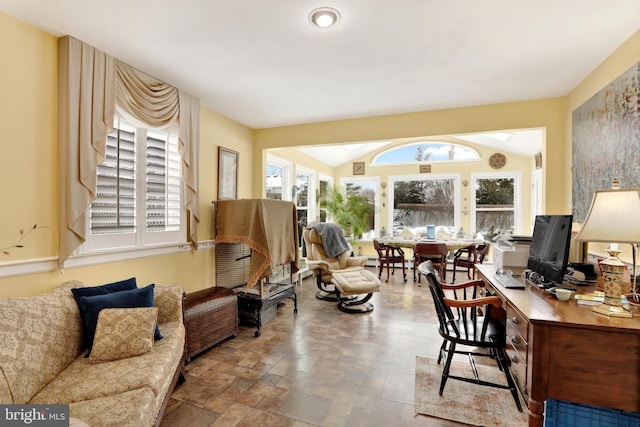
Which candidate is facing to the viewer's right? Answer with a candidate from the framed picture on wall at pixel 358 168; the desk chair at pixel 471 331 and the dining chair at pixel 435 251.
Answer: the desk chair at pixel 471 331

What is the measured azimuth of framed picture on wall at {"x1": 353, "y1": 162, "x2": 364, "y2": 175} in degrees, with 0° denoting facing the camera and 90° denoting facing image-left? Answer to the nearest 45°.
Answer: approximately 0°

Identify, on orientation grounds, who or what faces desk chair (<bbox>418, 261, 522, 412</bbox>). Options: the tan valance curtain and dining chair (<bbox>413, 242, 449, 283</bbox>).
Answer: the tan valance curtain

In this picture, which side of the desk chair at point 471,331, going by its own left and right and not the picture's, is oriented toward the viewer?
right

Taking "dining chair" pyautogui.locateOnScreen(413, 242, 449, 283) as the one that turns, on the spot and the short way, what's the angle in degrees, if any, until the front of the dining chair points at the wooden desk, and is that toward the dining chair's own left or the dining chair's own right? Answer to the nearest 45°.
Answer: approximately 180°

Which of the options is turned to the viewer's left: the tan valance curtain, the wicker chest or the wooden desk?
the wooden desk

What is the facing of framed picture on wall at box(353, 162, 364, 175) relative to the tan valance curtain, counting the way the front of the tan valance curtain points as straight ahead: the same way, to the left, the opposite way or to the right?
to the right

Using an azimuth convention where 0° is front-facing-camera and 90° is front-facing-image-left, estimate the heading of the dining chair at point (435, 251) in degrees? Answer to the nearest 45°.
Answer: approximately 180°

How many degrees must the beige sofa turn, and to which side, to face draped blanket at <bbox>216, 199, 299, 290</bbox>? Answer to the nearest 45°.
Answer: approximately 90° to its left

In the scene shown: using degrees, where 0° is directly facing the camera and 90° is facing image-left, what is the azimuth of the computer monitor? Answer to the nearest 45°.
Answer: approximately 45°

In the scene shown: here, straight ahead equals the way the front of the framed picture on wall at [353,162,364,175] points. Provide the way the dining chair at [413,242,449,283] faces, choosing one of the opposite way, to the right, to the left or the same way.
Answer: the opposite way

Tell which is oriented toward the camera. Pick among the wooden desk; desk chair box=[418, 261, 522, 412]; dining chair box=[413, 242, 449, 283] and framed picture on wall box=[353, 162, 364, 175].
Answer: the framed picture on wall

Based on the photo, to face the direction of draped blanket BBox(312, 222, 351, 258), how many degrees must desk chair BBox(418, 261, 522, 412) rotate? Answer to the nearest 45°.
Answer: approximately 135° to its left

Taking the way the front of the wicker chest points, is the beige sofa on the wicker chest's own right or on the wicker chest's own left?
on the wicker chest's own right
